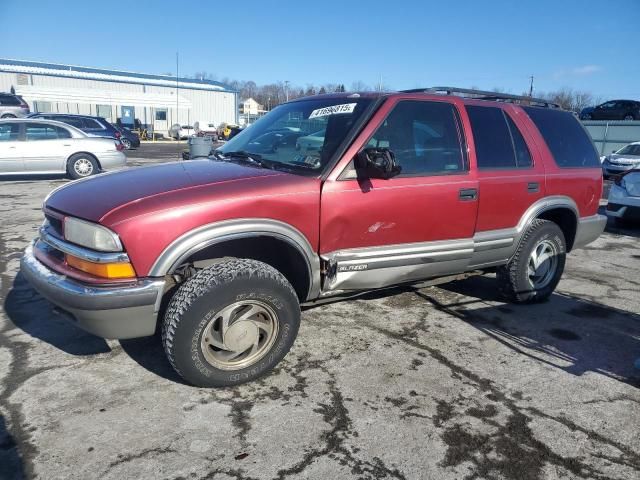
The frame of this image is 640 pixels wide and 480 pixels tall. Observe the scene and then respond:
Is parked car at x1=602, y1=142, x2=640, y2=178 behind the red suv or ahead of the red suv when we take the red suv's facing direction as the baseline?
behind

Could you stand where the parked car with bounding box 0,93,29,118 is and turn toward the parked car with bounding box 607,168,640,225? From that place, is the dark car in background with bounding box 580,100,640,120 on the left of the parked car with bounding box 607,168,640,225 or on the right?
left

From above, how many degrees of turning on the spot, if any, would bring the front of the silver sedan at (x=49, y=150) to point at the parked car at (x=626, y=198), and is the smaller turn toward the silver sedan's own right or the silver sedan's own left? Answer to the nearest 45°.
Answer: approximately 135° to the silver sedan's own left

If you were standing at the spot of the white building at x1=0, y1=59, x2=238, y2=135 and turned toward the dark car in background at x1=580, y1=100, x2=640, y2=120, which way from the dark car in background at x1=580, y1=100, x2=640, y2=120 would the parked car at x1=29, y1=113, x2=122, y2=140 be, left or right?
right

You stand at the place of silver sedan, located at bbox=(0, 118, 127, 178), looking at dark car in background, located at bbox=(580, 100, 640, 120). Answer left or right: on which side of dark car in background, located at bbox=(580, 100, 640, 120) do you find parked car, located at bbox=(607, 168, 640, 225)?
right

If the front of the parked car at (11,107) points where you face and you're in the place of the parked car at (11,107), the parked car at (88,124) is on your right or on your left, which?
on your left

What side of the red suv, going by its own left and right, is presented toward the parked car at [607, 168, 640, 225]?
back

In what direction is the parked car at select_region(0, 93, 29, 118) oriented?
to the viewer's left

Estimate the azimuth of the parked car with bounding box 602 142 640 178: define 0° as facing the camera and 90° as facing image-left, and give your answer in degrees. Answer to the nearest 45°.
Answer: approximately 45°

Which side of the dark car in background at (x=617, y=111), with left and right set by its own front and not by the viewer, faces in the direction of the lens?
left
